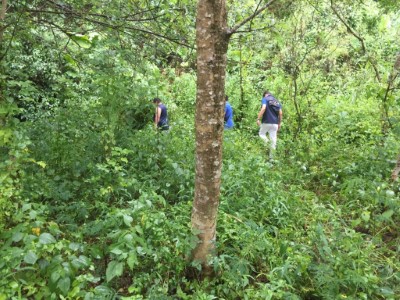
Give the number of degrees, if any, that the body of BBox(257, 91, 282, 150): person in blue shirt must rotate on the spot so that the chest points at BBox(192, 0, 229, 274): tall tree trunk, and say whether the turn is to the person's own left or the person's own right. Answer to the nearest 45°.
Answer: approximately 135° to the person's own left

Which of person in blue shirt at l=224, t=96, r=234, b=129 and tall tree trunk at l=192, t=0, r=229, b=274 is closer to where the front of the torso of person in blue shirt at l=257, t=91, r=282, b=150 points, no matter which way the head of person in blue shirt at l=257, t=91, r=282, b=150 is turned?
the person in blue shirt

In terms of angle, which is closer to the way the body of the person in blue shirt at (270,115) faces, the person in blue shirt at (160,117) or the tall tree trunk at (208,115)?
the person in blue shirt

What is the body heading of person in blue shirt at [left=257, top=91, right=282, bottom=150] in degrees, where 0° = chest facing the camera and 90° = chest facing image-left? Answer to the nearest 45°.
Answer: approximately 135°

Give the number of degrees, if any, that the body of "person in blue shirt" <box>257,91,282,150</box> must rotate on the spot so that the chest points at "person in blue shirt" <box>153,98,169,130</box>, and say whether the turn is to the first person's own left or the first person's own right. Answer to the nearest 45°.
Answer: approximately 45° to the first person's own left
